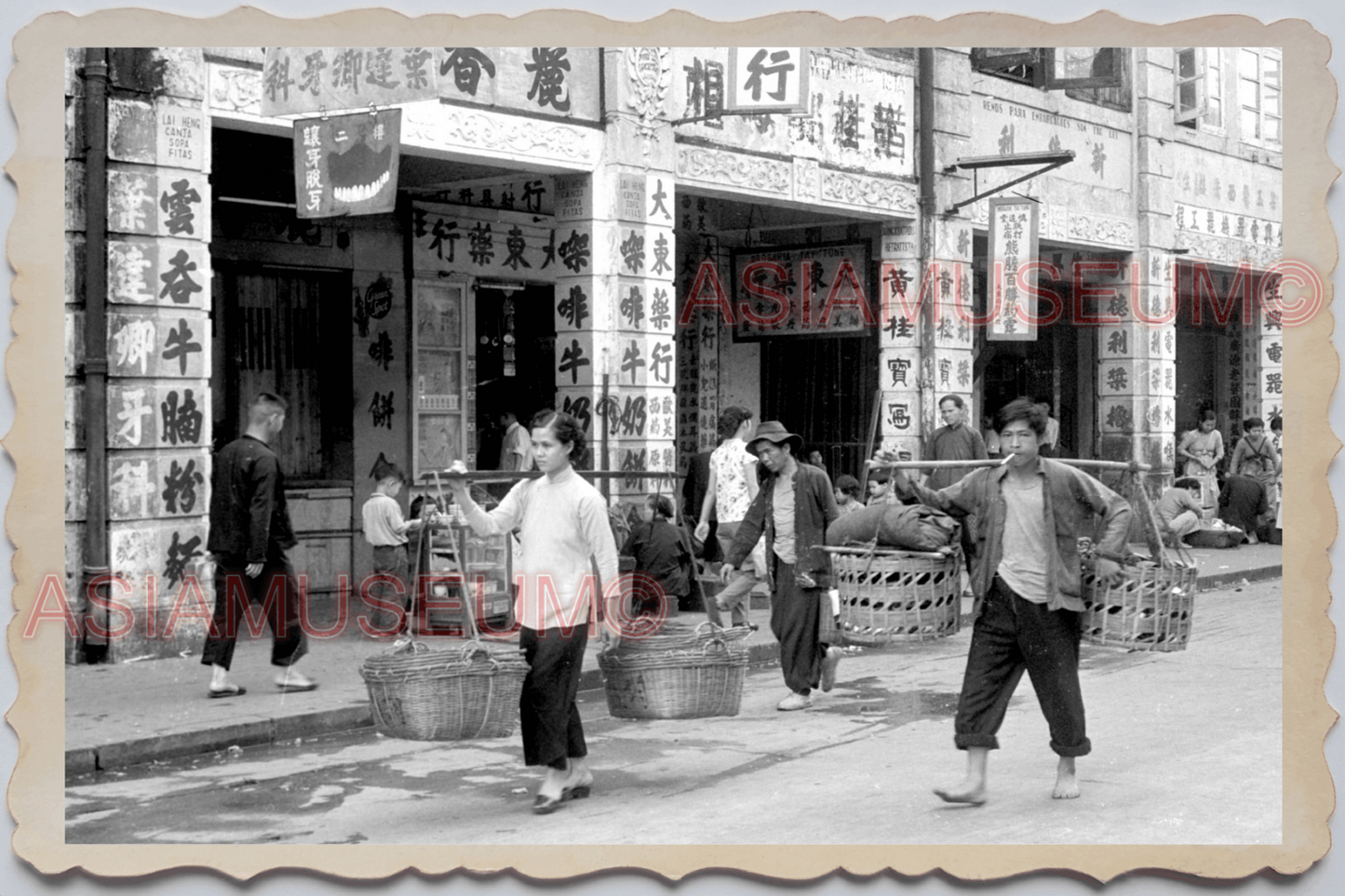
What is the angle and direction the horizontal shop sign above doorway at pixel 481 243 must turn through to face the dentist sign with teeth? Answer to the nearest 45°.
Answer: approximately 45° to its right

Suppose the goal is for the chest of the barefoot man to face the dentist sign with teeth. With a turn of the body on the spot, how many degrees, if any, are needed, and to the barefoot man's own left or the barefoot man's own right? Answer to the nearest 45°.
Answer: approximately 90° to the barefoot man's own right

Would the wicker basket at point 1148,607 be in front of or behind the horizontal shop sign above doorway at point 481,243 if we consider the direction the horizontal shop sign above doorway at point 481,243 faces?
in front

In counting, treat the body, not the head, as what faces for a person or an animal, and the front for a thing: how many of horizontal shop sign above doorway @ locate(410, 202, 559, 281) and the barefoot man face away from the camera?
0

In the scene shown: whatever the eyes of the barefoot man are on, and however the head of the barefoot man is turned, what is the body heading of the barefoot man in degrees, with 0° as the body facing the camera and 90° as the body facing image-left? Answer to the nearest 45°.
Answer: approximately 45°

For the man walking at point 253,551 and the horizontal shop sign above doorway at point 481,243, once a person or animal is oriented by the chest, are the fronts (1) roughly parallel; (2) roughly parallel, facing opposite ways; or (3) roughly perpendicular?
roughly perpendicular

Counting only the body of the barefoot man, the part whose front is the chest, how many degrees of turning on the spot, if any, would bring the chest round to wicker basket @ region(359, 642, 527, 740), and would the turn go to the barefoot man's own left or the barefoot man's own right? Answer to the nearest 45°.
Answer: approximately 45° to the barefoot man's own right
